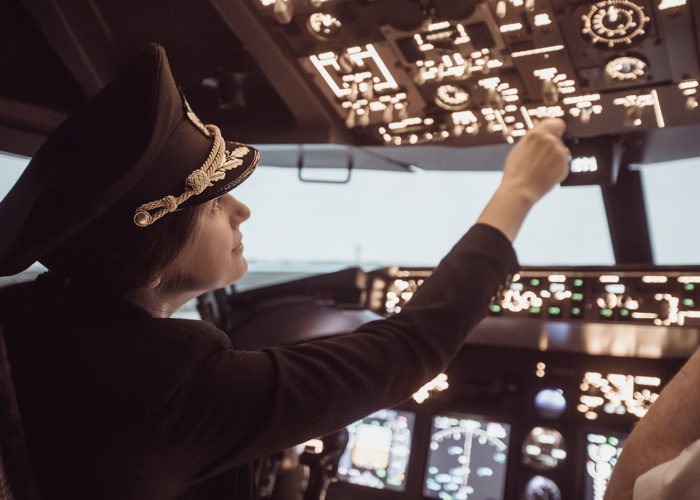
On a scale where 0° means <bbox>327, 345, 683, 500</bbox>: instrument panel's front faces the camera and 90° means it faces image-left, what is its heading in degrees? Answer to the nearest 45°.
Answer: approximately 0°

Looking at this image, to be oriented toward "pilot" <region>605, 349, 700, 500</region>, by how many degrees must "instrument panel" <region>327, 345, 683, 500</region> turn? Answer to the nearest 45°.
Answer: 0° — it already faces them

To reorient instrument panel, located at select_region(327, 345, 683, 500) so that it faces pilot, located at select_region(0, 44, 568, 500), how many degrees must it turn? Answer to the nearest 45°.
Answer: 0° — it already faces them

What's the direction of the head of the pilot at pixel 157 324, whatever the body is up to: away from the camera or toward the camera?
away from the camera
